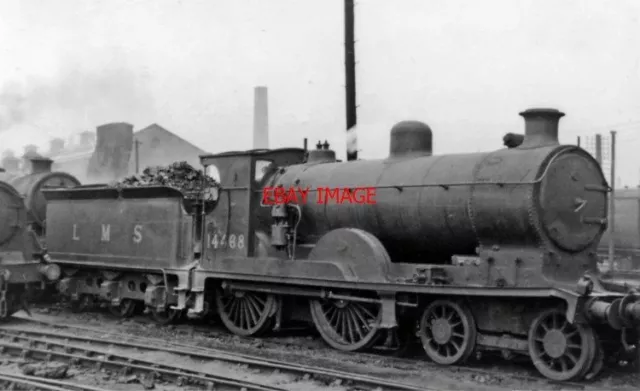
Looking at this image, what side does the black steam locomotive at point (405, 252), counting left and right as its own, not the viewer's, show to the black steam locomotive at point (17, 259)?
back

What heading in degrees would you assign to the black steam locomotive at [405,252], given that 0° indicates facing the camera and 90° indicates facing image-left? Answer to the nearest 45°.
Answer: approximately 315°

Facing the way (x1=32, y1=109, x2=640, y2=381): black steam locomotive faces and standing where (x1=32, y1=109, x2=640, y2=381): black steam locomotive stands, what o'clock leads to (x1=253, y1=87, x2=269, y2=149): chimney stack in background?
The chimney stack in background is roughly at 7 o'clock from the black steam locomotive.

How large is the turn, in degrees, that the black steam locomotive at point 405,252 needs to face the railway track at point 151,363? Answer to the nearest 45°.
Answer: approximately 135° to its right
